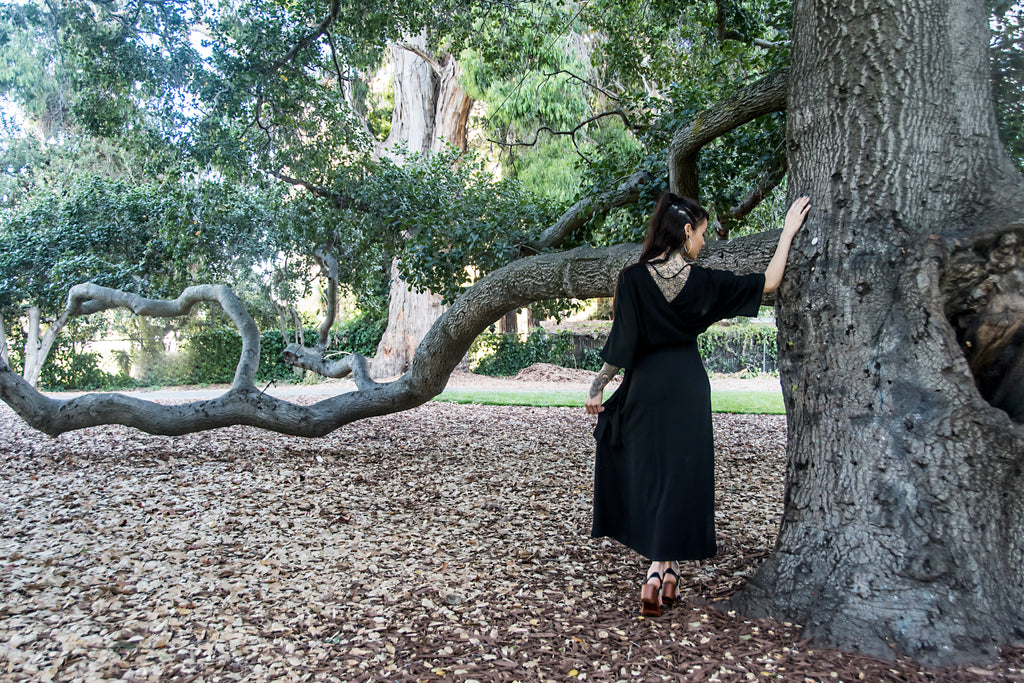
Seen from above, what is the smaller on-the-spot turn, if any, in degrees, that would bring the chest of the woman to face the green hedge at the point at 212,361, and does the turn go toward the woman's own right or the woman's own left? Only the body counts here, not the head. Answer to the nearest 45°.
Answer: approximately 45° to the woman's own left

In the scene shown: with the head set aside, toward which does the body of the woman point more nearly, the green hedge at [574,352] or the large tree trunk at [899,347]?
the green hedge

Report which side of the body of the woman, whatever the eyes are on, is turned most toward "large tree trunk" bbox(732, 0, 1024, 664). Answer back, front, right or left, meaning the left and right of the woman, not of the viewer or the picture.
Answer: right

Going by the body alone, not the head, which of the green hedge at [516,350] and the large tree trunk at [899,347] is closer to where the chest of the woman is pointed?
the green hedge

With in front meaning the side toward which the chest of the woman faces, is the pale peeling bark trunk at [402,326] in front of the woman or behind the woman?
in front

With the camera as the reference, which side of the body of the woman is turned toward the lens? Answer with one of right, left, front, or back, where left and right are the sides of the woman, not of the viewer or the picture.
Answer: back

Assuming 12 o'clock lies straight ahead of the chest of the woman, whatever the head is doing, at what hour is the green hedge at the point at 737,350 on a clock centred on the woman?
The green hedge is roughly at 12 o'clock from the woman.

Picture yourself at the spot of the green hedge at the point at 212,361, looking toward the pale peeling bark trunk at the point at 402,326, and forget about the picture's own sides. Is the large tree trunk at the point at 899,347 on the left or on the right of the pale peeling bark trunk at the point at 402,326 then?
right

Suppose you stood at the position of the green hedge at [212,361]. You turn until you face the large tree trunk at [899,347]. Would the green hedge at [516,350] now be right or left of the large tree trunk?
left
